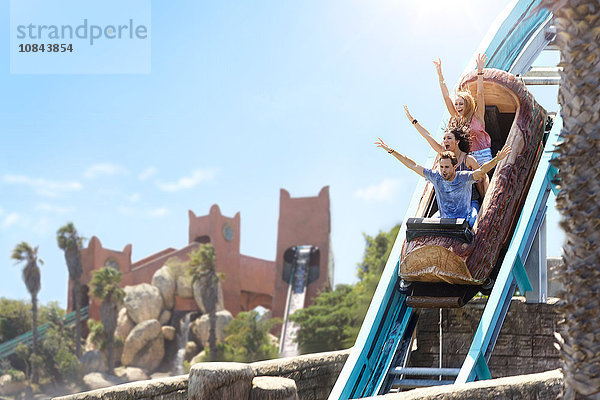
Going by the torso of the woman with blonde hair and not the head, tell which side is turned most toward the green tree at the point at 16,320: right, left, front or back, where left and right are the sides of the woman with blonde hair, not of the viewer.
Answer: right

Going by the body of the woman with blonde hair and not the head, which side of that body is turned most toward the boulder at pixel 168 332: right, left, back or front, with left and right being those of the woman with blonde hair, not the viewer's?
right

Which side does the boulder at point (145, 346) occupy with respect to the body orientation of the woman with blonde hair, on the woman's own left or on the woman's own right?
on the woman's own right

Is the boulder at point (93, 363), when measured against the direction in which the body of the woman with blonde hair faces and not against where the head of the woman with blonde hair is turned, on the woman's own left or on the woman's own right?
on the woman's own right

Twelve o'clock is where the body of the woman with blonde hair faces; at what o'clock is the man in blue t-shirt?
The man in blue t-shirt is roughly at 11 o'clock from the woman with blonde hair.

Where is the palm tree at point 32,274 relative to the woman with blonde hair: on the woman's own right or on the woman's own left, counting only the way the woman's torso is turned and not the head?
on the woman's own right

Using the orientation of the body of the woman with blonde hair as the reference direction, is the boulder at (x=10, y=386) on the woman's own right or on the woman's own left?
on the woman's own right

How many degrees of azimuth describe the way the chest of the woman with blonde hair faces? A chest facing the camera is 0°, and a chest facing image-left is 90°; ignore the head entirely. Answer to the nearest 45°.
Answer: approximately 45°
